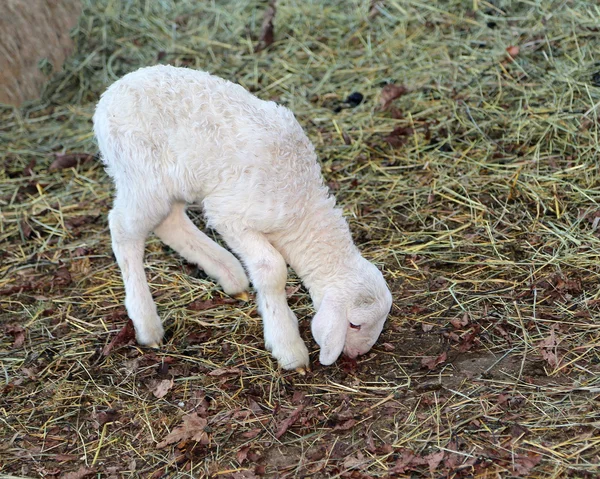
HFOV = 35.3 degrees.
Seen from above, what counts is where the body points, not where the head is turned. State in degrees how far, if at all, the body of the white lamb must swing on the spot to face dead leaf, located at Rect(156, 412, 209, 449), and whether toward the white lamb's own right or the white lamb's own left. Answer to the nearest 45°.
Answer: approximately 135° to the white lamb's own right

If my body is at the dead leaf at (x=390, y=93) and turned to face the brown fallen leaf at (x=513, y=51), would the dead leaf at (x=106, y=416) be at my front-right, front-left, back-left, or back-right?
back-right

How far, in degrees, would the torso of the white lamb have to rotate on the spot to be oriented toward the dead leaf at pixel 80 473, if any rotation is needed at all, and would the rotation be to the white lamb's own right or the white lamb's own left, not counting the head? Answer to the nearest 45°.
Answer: approximately 135° to the white lamb's own right

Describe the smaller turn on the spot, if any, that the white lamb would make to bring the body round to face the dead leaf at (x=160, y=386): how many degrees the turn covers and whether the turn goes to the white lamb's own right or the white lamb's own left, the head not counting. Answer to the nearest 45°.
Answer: approximately 135° to the white lamb's own right

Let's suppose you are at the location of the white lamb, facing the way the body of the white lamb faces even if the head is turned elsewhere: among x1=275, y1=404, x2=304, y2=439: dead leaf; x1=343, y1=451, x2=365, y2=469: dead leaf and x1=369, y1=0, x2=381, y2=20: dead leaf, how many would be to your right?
2

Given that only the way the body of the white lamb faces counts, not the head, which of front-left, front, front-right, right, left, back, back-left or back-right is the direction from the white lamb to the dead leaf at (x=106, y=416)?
back-right

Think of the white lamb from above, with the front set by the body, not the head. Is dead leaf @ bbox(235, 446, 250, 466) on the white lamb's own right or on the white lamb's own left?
on the white lamb's own right

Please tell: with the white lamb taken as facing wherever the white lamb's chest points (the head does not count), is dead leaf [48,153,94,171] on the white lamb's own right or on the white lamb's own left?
on the white lamb's own left

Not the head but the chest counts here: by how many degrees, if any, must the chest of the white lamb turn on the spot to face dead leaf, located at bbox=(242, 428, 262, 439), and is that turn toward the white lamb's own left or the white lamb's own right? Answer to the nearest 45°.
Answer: approximately 90° to the white lamb's own right

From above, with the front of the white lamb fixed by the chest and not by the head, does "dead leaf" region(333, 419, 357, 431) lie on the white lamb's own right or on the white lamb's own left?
on the white lamb's own right

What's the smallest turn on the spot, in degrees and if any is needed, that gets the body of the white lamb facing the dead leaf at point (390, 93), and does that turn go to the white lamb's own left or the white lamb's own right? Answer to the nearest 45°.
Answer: approximately 45° to the white lamb's own left

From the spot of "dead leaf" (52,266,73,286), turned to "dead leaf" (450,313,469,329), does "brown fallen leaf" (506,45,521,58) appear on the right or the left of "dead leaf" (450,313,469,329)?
left

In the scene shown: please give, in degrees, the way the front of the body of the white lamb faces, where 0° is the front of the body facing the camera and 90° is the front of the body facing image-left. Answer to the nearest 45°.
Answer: approximately 270°

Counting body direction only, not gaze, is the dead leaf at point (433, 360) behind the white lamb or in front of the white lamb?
in front
